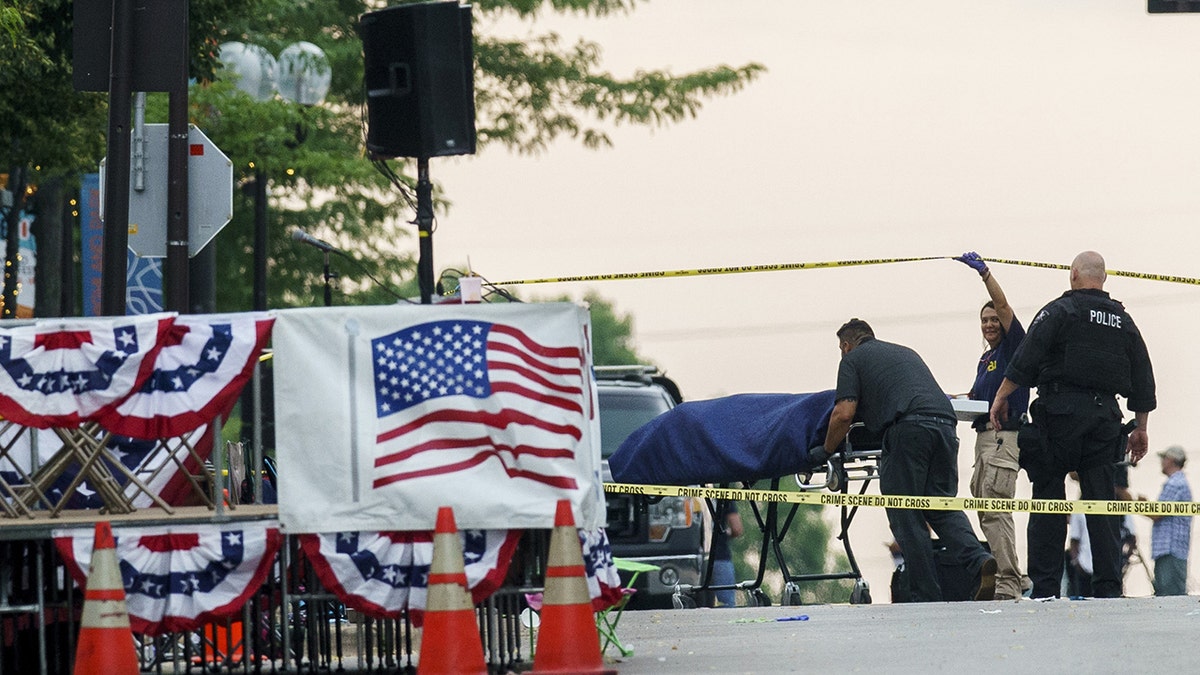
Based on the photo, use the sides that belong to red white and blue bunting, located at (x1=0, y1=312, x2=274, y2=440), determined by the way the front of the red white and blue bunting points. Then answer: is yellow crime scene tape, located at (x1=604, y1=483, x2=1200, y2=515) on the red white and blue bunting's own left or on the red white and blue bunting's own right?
on the red white and blue bunting's own left

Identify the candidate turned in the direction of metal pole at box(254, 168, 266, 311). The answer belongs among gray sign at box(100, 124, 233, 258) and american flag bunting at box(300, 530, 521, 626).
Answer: the gray sign

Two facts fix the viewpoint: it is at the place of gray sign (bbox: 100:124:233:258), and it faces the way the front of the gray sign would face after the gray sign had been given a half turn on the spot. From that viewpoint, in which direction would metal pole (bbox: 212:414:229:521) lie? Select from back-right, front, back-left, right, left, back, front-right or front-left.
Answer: front

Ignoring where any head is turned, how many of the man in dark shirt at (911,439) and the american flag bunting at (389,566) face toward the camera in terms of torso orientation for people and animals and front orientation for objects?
1

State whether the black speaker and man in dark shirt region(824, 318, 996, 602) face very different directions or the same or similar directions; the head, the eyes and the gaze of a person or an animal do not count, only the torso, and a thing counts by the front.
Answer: very different directions

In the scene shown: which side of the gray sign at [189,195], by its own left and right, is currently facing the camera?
back

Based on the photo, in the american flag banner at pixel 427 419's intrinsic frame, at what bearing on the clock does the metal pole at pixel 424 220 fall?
The metal pole is roughly at 6 o'clock from the american flag banner.

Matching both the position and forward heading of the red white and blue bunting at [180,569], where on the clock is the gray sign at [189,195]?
The gray sign is roughly at 6 o'clock from the red white and blue bunting.
